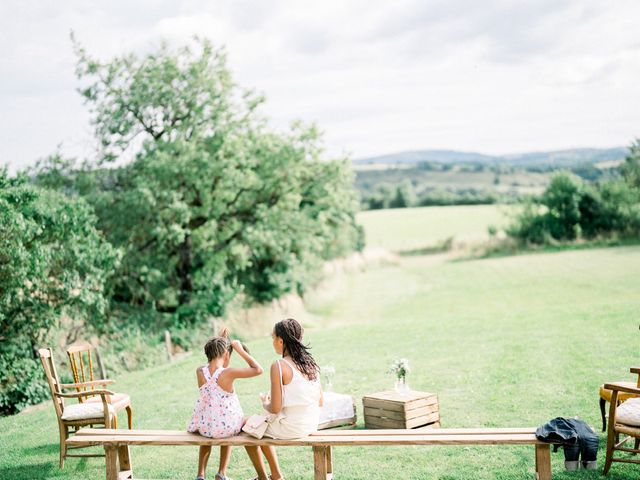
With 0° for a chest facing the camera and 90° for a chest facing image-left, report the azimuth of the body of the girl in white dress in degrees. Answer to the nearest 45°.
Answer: approximately 135°

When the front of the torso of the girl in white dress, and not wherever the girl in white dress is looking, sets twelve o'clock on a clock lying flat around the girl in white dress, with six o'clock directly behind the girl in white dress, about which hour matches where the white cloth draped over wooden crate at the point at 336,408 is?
The white cloth draped over wooden crate is roughly at 2 o'clock from the girl in white dress.

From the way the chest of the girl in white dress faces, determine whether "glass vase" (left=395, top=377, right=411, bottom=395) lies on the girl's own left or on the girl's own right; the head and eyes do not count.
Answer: on the girl's own right

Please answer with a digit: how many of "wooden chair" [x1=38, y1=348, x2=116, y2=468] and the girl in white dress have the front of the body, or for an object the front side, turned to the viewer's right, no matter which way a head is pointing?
1

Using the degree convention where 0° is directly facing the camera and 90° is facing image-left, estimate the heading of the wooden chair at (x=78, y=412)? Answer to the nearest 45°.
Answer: approximately 270°

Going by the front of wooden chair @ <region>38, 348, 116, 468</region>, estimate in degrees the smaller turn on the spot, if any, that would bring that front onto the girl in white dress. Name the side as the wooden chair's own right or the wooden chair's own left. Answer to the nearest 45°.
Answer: approximately 45° to the wooden chair's own right

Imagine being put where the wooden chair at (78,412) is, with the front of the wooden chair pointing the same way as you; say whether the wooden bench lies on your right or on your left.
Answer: on your right

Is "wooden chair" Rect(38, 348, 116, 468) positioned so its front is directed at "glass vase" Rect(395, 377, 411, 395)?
yes

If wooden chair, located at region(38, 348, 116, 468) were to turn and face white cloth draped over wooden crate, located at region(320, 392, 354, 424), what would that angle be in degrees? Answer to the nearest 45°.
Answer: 0° — it already faces it

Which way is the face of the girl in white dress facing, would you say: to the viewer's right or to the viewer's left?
to the viewer's left
